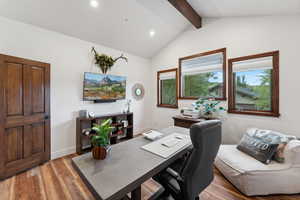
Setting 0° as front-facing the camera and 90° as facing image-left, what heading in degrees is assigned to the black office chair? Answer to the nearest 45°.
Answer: approximately 135°

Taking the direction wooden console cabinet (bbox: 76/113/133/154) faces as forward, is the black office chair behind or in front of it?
in front

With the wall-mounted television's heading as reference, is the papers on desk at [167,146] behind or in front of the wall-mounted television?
in front

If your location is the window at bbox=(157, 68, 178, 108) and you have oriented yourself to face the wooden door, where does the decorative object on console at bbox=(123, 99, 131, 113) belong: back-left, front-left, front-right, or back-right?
front-right

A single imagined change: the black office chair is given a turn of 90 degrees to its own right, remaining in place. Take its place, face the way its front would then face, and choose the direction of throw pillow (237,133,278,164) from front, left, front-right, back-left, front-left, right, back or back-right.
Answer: front

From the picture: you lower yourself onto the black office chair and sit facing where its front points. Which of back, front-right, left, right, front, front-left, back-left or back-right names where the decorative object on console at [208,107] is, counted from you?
front-right

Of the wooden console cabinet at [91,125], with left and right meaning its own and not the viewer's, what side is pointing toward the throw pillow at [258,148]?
front

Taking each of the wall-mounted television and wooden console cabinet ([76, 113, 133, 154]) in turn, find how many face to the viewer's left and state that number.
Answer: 0

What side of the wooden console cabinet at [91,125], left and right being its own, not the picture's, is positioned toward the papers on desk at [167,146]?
front

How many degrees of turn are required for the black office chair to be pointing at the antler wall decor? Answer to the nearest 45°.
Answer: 0° — it already faces it

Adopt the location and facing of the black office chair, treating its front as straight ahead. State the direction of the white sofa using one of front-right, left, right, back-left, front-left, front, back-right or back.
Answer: right

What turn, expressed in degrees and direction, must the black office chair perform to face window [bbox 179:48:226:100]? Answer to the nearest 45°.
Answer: approximately 45° to its right

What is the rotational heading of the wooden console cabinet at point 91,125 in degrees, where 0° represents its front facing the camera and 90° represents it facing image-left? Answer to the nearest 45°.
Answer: approximately 315°

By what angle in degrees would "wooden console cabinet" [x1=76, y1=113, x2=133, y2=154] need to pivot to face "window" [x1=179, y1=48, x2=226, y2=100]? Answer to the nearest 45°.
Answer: approximately 45° to its left

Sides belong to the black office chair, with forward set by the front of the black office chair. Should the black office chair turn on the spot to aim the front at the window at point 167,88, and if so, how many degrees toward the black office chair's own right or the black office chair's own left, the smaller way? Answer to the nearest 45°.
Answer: approximately 45° to the black office chair's own right

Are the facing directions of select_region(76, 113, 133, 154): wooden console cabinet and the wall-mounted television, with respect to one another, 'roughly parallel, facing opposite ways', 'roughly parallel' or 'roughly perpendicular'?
roughly parallel

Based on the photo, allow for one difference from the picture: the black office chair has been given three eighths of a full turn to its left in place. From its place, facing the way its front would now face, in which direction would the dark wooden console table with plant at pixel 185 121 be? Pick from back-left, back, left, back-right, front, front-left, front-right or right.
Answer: back

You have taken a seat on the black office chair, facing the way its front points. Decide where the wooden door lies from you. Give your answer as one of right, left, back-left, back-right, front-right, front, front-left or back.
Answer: front-left
